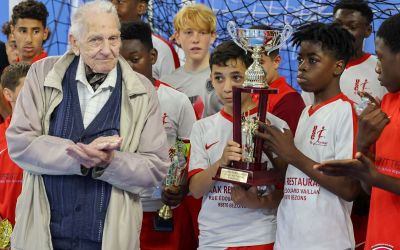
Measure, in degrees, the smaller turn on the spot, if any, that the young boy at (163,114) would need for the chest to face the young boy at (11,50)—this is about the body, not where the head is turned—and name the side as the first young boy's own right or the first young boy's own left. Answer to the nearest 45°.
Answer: approximately 90° to the first young boy's own right

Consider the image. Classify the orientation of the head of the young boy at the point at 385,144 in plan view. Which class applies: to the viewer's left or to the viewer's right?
to the viewer's left

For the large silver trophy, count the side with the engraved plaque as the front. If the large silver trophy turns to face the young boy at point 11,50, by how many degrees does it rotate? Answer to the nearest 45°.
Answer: approximately 90° to its right
